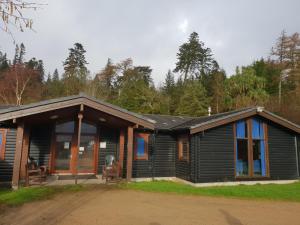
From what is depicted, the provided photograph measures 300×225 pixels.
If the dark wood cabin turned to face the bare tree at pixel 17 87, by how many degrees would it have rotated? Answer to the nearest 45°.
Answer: approximately 135° to its right

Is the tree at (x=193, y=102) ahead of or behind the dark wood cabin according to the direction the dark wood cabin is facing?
behind

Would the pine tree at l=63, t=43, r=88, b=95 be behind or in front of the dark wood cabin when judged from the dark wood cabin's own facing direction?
behind

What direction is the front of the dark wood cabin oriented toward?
toward the camera

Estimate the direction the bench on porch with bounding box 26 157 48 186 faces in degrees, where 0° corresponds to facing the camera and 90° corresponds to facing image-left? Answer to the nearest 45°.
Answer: approximately 315°

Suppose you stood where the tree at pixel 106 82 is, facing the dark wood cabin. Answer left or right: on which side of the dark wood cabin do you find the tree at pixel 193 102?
left

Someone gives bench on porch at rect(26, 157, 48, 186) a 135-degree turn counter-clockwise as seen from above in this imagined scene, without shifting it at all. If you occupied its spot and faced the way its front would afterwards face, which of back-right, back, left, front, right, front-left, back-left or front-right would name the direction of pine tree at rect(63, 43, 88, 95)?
front

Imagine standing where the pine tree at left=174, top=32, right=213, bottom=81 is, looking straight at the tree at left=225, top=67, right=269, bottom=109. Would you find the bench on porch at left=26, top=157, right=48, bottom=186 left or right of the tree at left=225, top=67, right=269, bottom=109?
right

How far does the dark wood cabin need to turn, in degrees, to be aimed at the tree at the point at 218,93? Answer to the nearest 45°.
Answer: approximately 180°

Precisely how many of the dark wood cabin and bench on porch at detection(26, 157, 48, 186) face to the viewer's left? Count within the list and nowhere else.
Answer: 0

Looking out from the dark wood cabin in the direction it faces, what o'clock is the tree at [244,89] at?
The tree is roughly at 7 o'clock from the dark wood cabin.

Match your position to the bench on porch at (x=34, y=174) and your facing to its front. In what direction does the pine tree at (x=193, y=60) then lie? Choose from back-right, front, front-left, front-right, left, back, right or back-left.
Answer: left

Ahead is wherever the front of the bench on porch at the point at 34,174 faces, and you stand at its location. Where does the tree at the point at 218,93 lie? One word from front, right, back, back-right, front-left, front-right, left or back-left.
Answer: left
